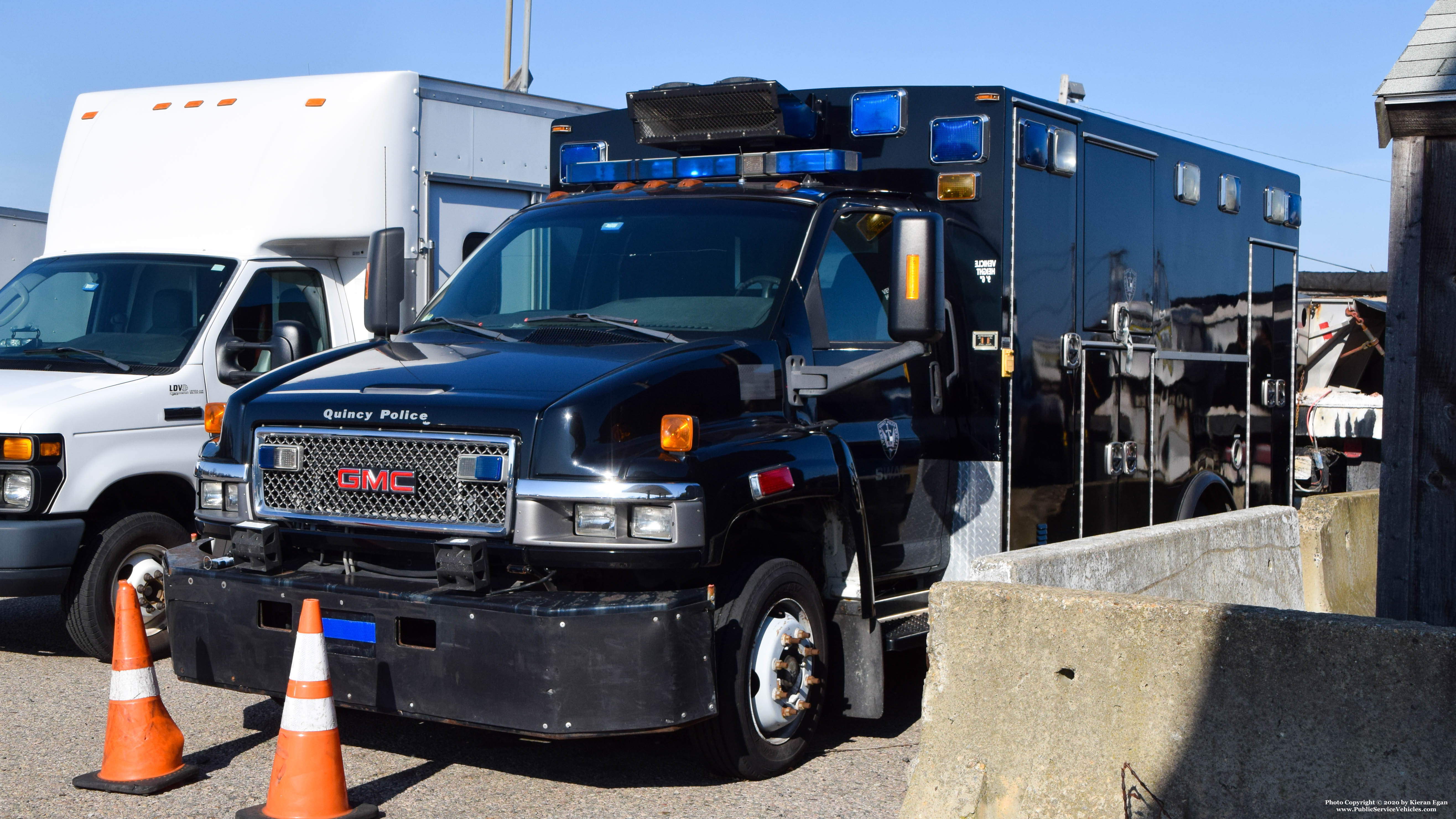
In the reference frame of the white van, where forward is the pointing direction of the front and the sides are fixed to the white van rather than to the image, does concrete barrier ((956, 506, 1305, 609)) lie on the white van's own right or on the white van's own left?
on the white van's own left

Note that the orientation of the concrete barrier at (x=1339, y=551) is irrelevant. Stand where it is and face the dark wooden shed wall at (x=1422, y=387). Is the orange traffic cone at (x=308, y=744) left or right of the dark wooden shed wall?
right

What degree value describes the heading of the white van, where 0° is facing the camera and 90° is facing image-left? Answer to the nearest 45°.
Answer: approximately 45°

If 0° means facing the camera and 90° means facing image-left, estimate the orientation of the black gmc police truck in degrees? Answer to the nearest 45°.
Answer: approximately 45°

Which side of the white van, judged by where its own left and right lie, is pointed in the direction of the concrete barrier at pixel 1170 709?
left

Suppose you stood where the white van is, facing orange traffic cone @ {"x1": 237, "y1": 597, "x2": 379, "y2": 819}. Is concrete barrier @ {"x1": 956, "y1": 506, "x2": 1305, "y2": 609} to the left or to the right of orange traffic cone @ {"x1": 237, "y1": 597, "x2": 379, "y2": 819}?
left

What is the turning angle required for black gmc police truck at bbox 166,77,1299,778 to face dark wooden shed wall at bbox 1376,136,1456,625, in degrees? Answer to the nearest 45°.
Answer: approximately 135° to its left

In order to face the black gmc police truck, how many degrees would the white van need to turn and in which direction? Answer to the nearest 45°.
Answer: approximately 90° to its left

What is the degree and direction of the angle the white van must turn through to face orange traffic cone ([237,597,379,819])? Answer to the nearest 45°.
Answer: approximately 45° to its left

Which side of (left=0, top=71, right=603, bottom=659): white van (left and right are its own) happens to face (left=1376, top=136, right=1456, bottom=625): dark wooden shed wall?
left
